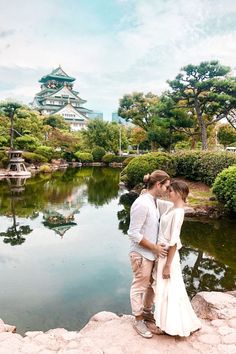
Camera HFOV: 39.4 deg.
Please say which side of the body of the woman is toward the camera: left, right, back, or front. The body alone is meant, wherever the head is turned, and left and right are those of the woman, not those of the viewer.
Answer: left

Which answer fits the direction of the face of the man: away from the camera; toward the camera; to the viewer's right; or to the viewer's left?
to the viewer's right

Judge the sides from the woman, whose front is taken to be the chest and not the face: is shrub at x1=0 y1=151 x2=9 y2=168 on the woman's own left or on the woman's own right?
on the woman's own right

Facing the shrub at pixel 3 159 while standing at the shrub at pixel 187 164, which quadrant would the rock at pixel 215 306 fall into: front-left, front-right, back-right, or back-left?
back-left

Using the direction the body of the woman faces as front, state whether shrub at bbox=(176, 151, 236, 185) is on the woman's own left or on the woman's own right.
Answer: on the woman's own right

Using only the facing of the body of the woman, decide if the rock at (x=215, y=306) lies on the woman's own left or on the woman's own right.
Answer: on the woman's own right

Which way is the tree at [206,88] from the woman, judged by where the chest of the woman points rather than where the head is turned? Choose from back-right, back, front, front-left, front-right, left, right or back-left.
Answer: right

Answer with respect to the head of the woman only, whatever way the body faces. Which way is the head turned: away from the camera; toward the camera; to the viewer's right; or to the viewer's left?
to the viewer's left

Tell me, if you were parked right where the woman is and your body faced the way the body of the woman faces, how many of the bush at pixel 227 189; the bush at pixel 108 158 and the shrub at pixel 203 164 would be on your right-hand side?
3

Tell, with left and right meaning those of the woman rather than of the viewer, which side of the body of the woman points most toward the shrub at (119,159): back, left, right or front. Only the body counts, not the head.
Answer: right

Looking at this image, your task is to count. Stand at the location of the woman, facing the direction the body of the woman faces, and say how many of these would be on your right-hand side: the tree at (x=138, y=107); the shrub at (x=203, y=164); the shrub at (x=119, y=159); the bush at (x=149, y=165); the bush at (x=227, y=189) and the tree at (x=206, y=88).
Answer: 6

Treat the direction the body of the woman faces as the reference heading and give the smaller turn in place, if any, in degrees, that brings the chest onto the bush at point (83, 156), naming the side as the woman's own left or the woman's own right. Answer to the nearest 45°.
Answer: approximately 90° to the woman's own right

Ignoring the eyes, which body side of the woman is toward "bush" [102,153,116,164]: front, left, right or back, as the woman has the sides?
right

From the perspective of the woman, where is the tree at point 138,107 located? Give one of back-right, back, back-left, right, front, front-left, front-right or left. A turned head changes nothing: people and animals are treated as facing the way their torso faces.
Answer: right

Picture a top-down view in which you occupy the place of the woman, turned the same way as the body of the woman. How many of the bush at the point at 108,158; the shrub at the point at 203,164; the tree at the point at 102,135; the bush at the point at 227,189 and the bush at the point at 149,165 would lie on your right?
5

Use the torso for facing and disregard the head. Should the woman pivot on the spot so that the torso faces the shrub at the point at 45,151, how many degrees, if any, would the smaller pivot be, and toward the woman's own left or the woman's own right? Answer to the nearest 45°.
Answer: approximately 45° to the woman's own right

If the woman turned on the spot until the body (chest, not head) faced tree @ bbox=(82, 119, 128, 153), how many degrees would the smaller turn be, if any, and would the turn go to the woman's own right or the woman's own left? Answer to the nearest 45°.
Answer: approximately 90° to the woman's own right

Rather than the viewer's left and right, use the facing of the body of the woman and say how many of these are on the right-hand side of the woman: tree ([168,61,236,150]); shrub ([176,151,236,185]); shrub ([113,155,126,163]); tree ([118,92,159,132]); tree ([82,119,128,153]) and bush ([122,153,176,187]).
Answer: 6
